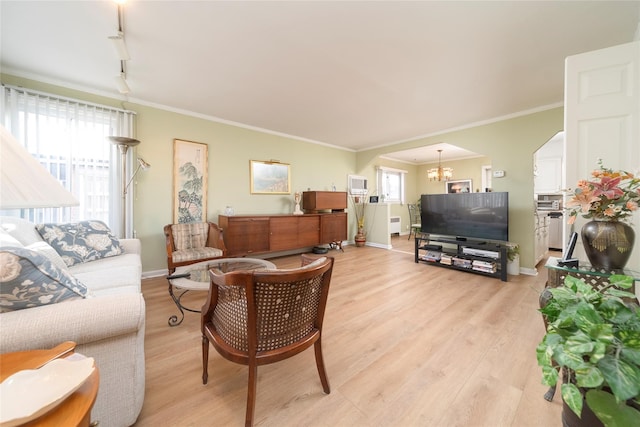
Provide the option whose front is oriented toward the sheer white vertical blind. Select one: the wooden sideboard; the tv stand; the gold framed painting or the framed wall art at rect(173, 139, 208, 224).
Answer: the tv stand

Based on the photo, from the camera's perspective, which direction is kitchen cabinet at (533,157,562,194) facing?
toward the camera

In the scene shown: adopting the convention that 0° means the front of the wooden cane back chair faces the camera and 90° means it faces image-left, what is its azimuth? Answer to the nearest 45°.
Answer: approximately 135°

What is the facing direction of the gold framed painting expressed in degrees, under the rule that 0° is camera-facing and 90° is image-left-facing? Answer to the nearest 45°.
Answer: approximately 315°

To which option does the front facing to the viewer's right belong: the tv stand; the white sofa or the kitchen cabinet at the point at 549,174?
the white sofa

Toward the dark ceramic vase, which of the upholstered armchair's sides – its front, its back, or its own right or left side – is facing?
front

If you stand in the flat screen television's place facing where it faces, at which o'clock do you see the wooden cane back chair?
The wooden cane back chair is roughly at 11 o'clock from the flat screen television.

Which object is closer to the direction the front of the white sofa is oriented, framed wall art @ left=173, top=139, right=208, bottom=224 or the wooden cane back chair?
the wooden cane back chair

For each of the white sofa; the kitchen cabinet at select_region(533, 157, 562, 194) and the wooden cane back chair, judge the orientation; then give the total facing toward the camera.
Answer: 1

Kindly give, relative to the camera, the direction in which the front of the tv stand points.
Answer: facing the viewer and to the left of the viewer

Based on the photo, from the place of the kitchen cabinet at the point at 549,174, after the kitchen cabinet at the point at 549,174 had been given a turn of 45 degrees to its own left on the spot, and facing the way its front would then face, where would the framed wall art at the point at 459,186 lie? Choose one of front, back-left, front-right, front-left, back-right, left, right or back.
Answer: back-right

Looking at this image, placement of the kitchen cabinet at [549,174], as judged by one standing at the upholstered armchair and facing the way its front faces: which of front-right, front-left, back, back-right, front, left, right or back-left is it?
front-left

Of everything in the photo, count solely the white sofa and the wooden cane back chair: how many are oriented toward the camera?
0

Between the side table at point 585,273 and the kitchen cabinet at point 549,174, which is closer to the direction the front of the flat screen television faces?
the side table

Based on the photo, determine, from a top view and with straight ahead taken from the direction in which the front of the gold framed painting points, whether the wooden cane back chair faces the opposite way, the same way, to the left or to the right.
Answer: the opposite way
